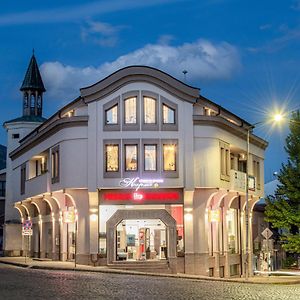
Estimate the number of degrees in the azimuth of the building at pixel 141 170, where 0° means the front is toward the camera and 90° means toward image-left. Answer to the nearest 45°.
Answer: approximately 0°
